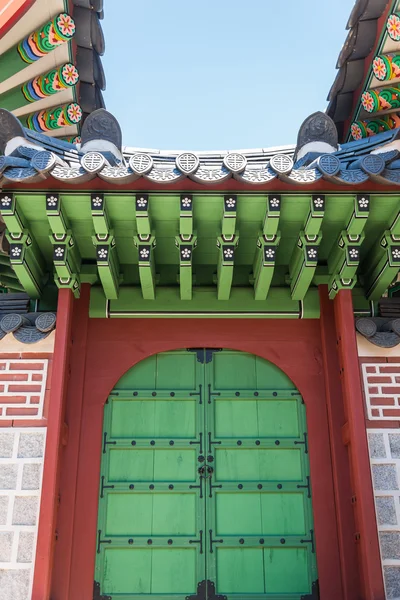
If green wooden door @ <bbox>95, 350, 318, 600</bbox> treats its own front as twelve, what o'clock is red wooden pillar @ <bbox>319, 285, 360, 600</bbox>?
The red wooden pillar is roughly at 9 o'clock from the green wooden door.

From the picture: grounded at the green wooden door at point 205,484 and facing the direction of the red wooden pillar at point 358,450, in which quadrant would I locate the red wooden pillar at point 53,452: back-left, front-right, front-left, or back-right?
back-right

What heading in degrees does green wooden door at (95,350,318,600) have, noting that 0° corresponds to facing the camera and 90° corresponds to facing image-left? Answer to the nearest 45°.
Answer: approximately 0°

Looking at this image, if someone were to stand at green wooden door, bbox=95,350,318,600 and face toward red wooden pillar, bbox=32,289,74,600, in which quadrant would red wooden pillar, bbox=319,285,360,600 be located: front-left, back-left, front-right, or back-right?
back-left

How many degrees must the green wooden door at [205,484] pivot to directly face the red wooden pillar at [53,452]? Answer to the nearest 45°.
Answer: approximately 45° to its right

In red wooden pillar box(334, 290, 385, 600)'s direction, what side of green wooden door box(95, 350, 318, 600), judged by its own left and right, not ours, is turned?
left
